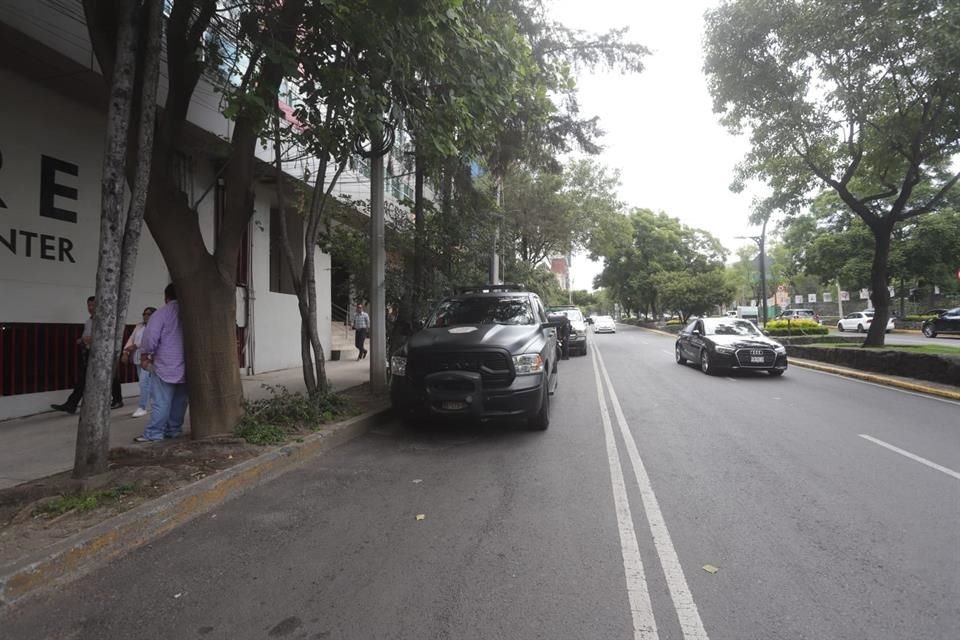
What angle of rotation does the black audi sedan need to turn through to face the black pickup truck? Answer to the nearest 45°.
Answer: approximately 45° to its right

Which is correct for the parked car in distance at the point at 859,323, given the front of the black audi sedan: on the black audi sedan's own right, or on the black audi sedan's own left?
on the black audi sedan's own left

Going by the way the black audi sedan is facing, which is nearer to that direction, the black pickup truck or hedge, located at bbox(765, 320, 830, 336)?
the black pickup truck

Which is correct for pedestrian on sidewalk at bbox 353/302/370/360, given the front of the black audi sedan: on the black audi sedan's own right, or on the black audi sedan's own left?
on the black audi sedan's own right

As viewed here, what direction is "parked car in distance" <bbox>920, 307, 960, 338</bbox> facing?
to the viewer's left

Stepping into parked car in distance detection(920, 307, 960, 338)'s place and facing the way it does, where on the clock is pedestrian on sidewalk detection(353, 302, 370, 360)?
The pedestrian on sidewalk is roughly at 10 o'clock from the parked car in distance.

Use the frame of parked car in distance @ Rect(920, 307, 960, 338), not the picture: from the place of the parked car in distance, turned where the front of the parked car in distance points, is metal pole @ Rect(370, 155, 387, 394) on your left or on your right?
on your left

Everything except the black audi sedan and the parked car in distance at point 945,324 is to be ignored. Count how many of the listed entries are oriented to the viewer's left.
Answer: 1

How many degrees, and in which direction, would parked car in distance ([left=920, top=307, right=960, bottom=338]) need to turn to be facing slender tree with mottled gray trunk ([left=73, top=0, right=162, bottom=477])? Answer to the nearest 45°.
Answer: approximately 90° to its left

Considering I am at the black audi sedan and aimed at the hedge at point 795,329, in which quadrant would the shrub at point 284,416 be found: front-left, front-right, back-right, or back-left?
back-left

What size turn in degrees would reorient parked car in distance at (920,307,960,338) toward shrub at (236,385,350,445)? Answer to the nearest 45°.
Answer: approximately 90° to its left

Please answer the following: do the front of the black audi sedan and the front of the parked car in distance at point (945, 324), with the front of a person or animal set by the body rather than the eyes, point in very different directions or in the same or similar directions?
very different directions

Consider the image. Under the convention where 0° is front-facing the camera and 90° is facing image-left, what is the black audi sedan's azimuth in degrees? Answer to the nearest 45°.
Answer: approximately 315°
